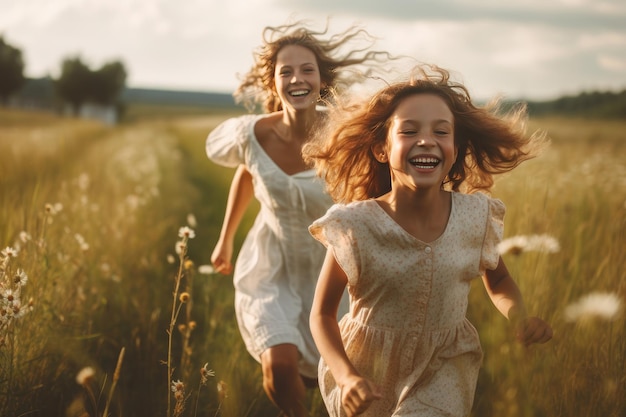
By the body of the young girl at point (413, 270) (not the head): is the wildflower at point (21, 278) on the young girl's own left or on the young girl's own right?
on the young girl's own right

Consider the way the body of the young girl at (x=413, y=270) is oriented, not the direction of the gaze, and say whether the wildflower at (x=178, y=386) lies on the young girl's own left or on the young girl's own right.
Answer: on the young girl's own right

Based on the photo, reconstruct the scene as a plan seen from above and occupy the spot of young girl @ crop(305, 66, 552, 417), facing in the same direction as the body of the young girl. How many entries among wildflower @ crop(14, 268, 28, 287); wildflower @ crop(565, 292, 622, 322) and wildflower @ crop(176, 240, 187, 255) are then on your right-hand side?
2

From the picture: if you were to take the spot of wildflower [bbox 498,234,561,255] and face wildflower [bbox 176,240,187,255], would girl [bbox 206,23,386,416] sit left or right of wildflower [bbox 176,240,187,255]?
right

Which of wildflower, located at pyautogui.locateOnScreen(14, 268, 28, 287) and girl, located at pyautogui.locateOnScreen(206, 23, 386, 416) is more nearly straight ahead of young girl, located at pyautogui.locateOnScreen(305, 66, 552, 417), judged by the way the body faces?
the wildflower

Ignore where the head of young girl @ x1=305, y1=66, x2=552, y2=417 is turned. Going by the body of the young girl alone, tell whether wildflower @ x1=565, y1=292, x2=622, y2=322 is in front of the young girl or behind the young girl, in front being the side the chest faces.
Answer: in front

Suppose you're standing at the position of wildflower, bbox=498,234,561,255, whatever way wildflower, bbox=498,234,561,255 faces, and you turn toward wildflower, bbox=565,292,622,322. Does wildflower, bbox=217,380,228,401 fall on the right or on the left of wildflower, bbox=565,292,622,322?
right
